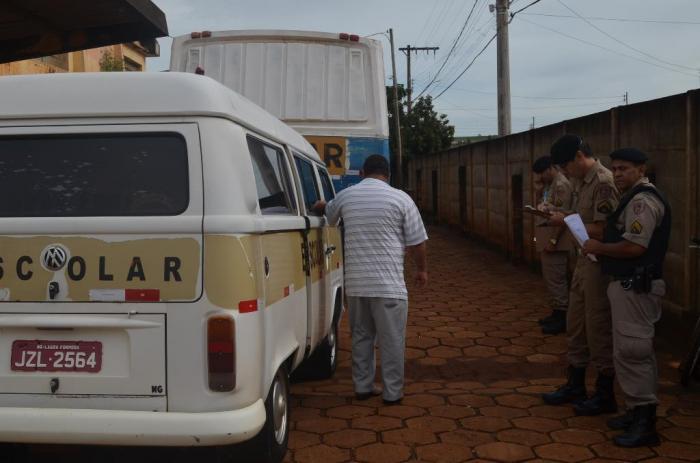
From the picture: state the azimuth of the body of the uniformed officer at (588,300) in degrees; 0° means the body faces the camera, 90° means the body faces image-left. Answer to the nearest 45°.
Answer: approximately 90°

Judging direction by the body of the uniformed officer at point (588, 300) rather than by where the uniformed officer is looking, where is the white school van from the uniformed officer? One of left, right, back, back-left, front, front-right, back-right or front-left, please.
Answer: front-left

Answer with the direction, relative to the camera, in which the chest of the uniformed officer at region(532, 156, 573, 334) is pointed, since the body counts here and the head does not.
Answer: to the viewer's left

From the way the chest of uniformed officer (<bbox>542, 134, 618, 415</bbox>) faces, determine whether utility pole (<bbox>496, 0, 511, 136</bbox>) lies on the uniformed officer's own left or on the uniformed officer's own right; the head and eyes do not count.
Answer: on the uniformed officer's own right

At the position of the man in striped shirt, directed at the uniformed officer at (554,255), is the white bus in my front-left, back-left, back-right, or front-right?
front-left

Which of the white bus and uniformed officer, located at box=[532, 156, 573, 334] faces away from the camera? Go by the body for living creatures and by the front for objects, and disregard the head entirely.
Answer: the white bus

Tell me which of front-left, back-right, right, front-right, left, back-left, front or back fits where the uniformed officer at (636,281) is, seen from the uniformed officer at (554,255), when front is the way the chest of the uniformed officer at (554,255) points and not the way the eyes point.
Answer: left

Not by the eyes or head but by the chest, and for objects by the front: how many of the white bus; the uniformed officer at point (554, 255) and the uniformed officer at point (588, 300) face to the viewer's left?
2

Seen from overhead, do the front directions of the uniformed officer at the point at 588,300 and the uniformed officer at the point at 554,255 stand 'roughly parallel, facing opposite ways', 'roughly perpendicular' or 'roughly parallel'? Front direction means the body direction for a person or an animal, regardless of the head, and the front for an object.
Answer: roughly parallel

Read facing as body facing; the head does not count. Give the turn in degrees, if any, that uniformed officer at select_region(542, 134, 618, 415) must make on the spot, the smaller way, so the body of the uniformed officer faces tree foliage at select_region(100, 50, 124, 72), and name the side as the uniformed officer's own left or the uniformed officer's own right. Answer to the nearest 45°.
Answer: approximately 45° to the uniformed officer's own right

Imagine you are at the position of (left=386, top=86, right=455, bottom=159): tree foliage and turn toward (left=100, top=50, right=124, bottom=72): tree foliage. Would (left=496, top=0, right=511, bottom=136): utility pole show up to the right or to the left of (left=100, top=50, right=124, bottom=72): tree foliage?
left

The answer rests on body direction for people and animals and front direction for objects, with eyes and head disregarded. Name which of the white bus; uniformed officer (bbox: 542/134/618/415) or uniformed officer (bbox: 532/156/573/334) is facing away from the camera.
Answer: the white bus

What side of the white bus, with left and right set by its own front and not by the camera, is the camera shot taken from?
back
